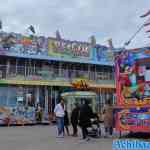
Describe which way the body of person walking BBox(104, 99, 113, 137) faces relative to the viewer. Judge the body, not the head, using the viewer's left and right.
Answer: facing away from the viewer

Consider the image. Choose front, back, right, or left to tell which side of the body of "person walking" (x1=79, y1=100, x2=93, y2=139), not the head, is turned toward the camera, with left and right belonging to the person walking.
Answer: back

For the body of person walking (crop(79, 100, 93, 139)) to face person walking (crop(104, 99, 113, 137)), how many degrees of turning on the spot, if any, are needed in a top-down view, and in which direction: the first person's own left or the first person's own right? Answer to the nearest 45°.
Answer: approximately 45° to the first person's own right

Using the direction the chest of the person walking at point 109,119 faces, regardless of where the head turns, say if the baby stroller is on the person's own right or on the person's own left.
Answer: on the person's own left

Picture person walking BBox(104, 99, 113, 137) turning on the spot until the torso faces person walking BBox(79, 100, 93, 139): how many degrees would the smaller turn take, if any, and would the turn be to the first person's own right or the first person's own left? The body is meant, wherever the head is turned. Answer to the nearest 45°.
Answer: approximately 135° to the first person's own left

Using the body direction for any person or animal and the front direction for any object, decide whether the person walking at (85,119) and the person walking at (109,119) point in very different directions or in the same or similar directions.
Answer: same or similar directions

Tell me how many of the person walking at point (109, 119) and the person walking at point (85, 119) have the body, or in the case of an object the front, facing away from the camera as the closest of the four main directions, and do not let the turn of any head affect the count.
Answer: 2
